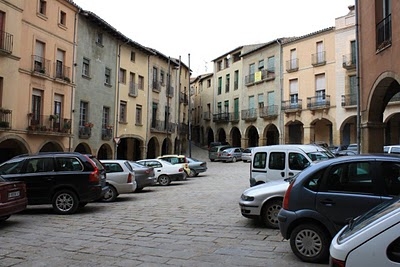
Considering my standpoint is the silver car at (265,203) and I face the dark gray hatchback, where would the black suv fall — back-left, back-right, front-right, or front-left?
back-right

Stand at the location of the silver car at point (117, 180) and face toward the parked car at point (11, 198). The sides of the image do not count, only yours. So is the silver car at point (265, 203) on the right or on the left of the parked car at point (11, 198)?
left

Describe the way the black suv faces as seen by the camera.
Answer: facing to the left of the viewer

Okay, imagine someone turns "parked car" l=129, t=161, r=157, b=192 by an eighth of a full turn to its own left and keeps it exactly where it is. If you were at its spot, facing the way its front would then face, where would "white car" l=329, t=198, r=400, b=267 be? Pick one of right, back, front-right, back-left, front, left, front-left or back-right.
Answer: left

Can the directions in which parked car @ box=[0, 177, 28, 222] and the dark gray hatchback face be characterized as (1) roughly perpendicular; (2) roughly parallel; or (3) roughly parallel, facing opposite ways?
roughly parallel, facing opposite ways

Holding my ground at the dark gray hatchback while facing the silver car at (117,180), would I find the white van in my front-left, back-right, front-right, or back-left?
front-right

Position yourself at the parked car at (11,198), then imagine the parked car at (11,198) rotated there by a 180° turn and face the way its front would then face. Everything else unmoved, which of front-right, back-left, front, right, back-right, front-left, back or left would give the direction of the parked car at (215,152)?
left

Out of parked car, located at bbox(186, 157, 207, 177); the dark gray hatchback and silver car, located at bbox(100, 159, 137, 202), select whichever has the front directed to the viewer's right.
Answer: the dark gray hatchback

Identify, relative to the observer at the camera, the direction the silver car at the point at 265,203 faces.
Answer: facing the viewer and to the left of the viewer

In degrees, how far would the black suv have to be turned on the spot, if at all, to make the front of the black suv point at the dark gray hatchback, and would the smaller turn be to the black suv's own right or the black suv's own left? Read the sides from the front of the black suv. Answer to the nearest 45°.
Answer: approximately 135° to the black suv's own left

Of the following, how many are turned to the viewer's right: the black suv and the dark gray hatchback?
1
